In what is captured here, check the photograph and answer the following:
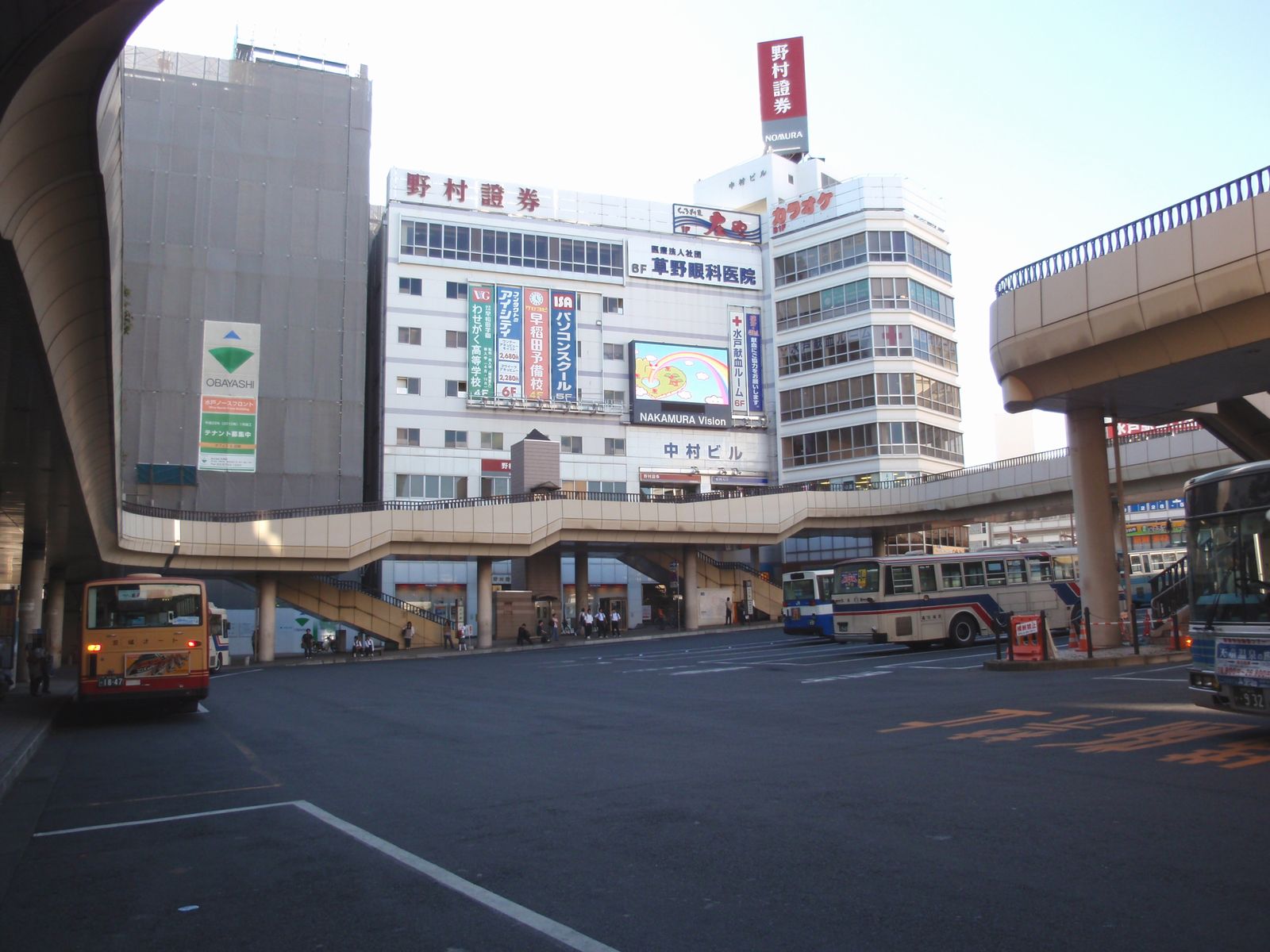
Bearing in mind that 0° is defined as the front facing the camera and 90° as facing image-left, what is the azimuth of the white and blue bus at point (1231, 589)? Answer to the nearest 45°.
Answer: approximately 45°

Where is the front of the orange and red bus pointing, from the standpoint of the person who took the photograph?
facing away from the viewer

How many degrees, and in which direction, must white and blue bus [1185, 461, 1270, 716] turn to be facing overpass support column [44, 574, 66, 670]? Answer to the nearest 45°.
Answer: approximately 45° to its right

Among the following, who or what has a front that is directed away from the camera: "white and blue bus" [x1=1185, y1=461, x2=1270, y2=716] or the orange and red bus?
the orange and red bus

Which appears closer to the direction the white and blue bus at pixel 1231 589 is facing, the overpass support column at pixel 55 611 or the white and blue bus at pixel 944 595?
the overpass support column

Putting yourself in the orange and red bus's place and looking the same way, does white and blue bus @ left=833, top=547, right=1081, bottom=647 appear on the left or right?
on its right

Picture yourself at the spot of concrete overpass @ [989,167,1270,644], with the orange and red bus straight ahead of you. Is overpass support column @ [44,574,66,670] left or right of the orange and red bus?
right

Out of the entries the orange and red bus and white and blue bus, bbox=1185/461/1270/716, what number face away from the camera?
1

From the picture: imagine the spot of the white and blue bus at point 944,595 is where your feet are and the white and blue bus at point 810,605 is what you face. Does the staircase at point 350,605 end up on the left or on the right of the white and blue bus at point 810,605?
left
